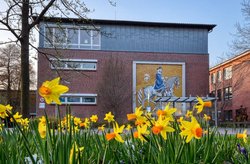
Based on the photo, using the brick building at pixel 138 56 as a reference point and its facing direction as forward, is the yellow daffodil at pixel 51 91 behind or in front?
in front

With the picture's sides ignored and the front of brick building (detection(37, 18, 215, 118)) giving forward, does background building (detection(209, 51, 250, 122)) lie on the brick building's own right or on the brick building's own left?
on the brick building's own left

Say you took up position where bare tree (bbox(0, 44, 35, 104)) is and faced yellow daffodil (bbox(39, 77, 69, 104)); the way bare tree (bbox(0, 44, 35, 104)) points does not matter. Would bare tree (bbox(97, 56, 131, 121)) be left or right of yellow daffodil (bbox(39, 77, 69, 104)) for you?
left

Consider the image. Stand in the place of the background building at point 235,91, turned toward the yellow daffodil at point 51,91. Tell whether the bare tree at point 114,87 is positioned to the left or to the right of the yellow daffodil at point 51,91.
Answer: right

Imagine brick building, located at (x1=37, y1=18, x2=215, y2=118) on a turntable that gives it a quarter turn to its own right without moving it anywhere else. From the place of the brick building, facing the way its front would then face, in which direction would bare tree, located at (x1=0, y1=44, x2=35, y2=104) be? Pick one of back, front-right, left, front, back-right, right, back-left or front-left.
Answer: front

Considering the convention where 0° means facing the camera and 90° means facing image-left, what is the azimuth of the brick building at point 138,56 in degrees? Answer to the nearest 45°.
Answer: approximately 0°
